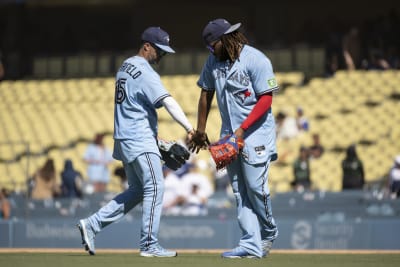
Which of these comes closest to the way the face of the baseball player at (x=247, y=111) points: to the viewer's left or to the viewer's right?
to the viewer's left

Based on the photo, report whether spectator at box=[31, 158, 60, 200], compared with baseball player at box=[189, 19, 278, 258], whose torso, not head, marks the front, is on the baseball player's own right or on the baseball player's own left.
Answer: on the baseball player's own right

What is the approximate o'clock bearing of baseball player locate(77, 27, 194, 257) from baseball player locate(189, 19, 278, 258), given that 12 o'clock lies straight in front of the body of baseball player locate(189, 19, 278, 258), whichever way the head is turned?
baseball player locate(77, 27, 194, 257) is roughly at 2 o'clock from baseball player locate(189, 19, 278, 258).

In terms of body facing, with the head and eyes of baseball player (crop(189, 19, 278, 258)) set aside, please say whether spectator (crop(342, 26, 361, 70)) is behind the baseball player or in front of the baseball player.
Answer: behind
